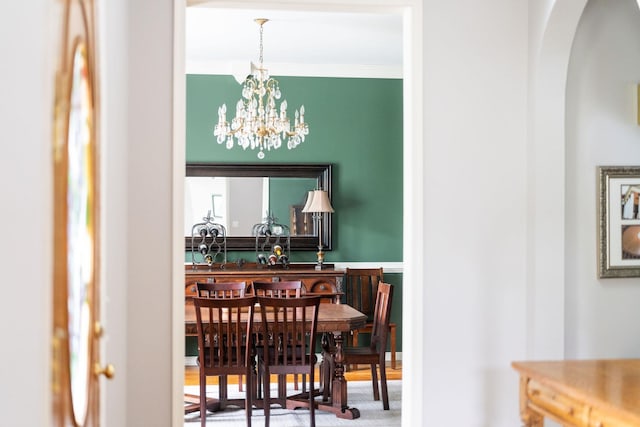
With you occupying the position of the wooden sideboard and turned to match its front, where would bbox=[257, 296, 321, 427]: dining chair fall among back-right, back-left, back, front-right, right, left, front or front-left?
front

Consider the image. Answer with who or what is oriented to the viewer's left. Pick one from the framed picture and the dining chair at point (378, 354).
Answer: the dining chair

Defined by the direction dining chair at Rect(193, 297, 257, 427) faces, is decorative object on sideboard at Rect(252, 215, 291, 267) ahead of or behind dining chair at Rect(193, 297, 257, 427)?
ahead

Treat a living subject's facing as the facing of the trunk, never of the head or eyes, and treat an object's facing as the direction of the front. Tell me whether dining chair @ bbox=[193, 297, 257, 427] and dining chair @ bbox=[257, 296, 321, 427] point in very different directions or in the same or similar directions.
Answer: same or similar directions

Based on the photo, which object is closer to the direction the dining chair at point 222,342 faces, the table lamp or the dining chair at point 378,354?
the table lamp

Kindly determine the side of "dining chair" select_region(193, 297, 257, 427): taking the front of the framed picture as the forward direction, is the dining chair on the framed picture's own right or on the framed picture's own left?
on the framed picture's own right

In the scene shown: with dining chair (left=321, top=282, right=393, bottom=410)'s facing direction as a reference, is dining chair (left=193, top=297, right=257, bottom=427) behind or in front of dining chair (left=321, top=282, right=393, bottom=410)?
in front

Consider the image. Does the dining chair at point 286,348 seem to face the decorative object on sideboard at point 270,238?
yes

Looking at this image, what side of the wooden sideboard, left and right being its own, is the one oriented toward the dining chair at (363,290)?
left

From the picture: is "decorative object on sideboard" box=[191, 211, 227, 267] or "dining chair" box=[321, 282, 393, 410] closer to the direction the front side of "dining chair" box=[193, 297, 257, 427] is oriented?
the decorative object on sideboard

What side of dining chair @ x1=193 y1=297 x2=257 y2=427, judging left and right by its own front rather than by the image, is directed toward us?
back

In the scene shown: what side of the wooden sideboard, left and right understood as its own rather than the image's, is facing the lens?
front

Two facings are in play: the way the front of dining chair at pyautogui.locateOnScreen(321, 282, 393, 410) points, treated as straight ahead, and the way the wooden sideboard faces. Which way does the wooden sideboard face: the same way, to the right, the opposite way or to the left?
to the left

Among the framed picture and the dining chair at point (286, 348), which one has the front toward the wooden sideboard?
the dining chair

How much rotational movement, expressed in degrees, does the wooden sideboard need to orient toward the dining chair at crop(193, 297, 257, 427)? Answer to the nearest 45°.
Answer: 0° — it already faces it

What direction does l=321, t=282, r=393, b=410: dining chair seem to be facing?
to the viewer's left

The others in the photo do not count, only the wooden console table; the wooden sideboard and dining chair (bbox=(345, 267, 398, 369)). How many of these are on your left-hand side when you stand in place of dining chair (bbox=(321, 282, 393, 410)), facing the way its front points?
1

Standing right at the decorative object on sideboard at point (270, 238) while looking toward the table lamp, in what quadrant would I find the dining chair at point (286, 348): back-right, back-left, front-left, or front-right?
front-right

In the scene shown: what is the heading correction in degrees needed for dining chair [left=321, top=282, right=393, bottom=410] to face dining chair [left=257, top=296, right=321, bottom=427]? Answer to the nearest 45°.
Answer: approximately 45° to its left
